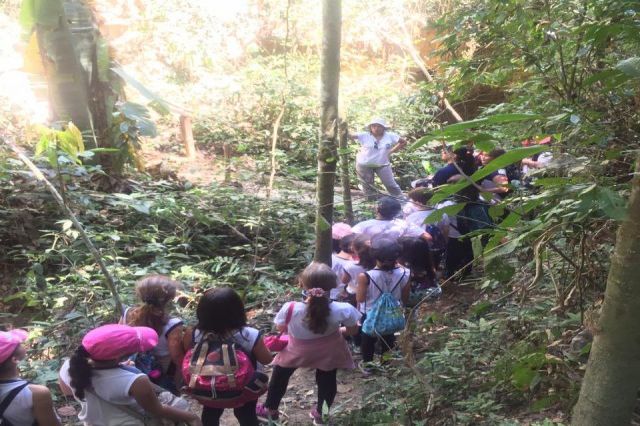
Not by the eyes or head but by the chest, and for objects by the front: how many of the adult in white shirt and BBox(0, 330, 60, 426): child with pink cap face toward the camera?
1

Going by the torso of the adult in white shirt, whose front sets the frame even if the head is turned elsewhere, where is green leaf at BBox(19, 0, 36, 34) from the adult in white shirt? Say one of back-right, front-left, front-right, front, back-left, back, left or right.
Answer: front-right

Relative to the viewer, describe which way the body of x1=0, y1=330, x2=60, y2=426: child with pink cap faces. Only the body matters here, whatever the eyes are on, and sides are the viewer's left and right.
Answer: facing away from the viewer and to the right of the viewer

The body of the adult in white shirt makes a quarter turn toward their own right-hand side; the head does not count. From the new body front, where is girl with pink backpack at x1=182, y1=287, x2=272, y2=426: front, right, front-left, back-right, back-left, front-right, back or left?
left

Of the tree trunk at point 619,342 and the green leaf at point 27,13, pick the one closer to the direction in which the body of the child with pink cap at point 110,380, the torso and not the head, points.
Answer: the green leaf

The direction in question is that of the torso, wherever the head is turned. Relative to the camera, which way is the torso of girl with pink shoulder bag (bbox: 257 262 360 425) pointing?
away from the camera

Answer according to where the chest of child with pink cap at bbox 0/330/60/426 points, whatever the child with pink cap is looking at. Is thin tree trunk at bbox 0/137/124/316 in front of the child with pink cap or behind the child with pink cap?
in front

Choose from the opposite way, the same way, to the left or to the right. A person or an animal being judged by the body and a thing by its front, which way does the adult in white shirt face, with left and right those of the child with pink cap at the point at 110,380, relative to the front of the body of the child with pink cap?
the opposite way

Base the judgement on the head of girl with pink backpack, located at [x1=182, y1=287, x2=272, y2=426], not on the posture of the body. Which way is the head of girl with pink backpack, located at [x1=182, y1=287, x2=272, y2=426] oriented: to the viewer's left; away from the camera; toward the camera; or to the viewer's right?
away from the camera

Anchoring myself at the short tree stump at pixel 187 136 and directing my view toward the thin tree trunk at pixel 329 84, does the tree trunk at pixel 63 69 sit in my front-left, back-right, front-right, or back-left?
front-right

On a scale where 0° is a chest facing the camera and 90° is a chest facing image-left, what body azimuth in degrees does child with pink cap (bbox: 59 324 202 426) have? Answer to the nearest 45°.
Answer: approximately 225°

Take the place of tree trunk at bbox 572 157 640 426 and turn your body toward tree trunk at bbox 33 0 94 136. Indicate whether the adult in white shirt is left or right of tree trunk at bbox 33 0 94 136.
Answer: right

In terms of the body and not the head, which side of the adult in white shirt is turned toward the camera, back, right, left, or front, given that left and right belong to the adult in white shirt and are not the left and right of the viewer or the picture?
front

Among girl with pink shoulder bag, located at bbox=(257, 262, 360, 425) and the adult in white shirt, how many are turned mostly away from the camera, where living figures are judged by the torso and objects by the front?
1
